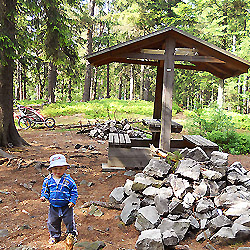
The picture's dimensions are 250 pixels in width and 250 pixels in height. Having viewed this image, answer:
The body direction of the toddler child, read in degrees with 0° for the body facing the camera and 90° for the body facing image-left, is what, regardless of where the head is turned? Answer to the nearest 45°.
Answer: approximately 0°

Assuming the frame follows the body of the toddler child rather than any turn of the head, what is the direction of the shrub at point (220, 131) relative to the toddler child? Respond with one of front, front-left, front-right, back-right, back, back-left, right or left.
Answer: back-left

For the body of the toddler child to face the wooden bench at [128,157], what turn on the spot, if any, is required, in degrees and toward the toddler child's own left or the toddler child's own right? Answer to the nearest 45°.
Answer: approximately 135° to the toddler child's own left

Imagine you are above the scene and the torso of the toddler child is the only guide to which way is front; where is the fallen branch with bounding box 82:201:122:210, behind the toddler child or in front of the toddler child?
behind

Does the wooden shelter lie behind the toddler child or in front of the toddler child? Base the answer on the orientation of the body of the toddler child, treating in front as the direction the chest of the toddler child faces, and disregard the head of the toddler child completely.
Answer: behind
